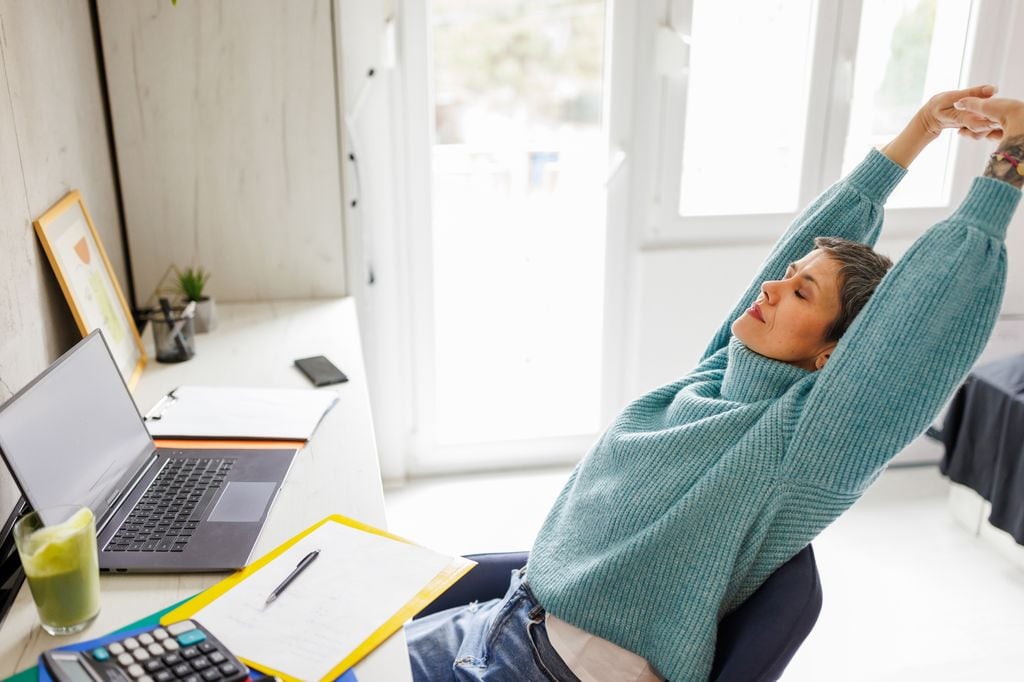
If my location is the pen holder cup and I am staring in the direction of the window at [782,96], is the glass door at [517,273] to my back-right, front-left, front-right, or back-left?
front-left

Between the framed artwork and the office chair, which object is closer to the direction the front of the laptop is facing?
the office chair

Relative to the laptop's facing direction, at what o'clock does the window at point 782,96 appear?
The window is roughly at 11 o'clock from the laptop.

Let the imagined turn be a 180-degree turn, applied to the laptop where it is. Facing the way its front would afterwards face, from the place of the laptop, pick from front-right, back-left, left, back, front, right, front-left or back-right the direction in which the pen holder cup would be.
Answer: right

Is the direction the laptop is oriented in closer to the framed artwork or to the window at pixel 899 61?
the window

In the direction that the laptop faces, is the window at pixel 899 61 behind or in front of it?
in front

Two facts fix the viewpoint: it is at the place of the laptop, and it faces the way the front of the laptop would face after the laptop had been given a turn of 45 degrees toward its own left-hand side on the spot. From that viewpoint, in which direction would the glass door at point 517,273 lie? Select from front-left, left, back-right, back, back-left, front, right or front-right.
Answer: front

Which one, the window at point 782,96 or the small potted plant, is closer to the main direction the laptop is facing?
the window

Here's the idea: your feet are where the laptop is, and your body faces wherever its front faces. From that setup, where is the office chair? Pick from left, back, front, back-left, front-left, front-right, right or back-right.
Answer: front-right

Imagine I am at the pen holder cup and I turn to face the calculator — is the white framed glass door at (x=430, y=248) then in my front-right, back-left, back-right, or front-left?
back-left

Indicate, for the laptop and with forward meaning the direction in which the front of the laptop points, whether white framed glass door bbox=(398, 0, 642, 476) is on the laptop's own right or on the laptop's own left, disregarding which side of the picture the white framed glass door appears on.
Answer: on the laptop's own left

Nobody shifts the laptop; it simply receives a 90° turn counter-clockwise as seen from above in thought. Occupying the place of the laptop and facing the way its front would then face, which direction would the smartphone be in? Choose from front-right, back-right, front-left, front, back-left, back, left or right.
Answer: front-right

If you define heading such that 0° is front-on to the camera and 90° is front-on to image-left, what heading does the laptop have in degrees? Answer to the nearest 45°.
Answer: approximately 270°
